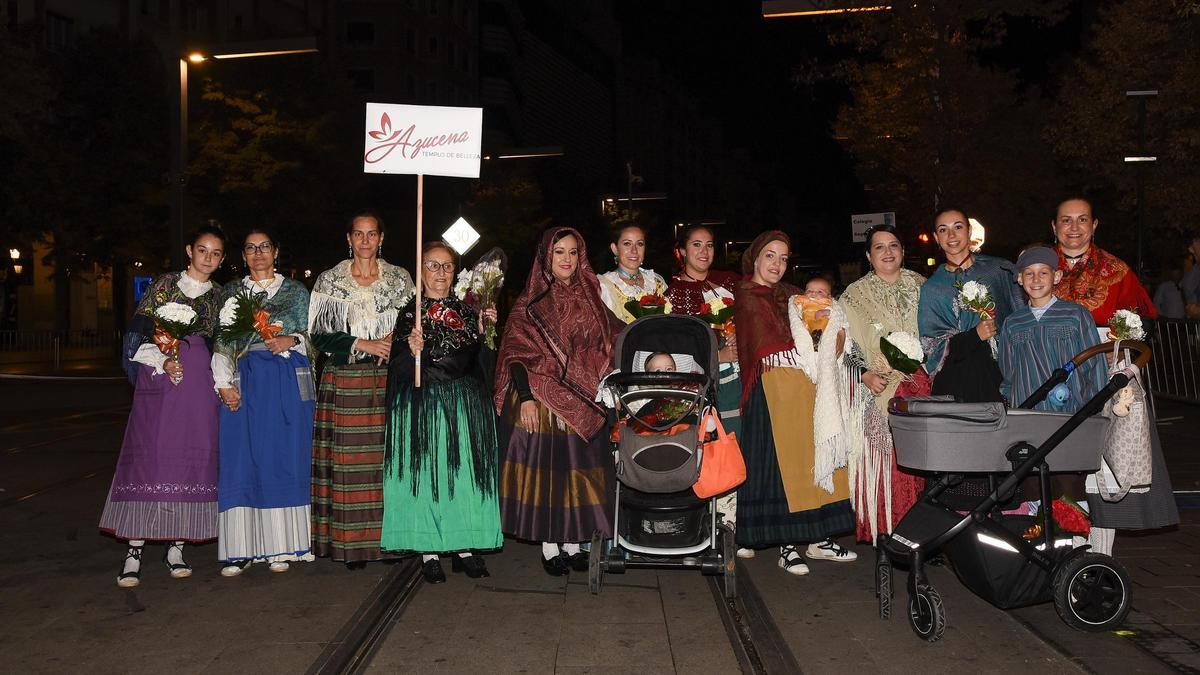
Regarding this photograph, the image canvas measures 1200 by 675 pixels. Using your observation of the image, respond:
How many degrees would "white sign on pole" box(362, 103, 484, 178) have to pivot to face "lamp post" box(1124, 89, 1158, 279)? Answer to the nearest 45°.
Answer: approximately 135° to its left

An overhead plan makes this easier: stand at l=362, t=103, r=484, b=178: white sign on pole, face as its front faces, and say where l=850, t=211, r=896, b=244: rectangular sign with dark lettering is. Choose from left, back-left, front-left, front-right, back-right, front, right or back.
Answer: back-left

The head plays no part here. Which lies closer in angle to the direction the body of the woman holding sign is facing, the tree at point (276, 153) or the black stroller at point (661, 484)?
the black stroller

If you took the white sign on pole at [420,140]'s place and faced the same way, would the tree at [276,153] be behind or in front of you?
behind

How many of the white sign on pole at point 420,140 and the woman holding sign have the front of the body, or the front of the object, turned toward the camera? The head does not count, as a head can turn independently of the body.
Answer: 2

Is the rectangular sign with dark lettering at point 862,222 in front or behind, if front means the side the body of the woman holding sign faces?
behind

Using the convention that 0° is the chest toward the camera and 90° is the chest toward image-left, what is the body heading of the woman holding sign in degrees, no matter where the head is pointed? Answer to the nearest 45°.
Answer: approximately 0°

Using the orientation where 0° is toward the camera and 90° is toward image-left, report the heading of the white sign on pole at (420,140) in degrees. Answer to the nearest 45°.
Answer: approximately 0°

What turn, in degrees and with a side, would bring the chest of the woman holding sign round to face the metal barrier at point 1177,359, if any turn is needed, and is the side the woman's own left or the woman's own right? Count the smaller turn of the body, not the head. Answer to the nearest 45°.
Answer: approximately 135° to the woman's own left
